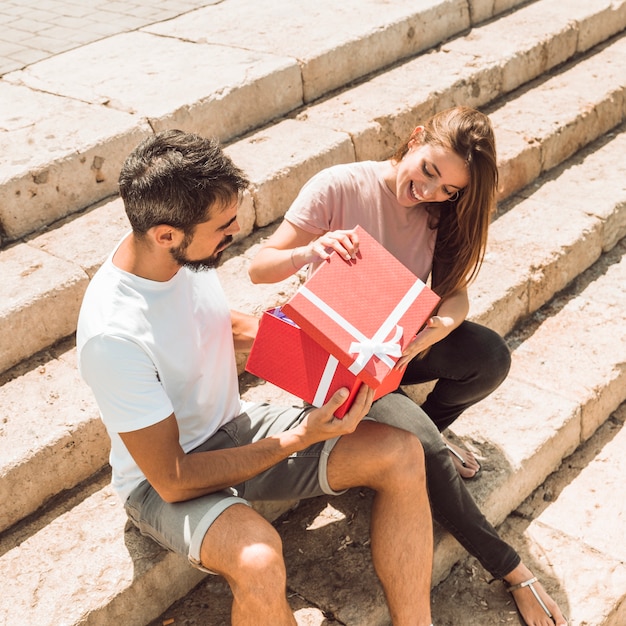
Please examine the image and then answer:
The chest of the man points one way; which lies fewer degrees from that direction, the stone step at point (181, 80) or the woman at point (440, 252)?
the woman

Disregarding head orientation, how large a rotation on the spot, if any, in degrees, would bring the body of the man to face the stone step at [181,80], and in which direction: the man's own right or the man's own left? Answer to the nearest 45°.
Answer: approximately 135° to the man's own left

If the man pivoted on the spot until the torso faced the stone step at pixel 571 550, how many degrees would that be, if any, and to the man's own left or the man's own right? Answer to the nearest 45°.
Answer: approximately 45° to the man's own left

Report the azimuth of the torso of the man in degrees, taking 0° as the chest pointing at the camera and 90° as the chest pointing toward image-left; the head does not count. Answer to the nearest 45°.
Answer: approximately 315°

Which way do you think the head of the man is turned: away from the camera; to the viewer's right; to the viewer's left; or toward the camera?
to the viewer's right

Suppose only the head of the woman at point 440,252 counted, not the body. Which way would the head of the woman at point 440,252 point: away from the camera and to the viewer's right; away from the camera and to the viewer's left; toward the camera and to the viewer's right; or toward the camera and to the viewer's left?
toward the camera and to the viewer's left
